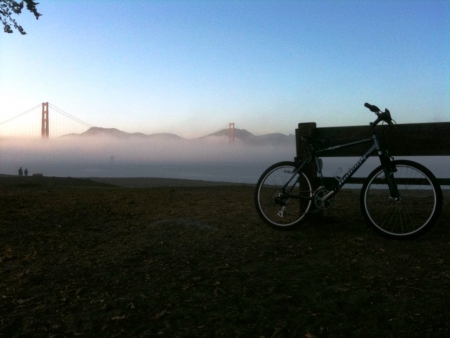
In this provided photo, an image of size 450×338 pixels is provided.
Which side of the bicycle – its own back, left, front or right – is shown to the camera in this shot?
right
